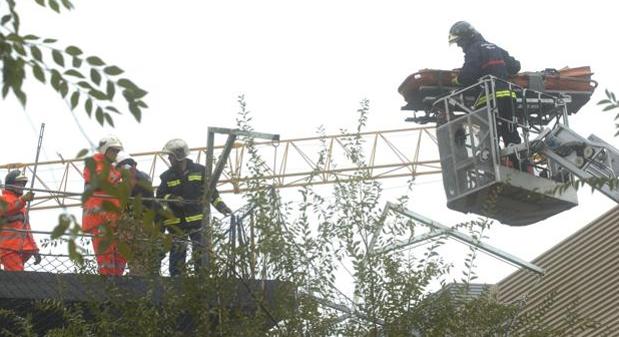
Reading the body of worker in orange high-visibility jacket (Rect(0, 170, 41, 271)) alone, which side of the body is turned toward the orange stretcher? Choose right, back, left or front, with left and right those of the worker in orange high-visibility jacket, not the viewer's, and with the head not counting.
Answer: front

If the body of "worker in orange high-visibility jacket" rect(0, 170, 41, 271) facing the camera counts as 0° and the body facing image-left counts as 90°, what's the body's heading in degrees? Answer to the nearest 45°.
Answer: approximately 270°

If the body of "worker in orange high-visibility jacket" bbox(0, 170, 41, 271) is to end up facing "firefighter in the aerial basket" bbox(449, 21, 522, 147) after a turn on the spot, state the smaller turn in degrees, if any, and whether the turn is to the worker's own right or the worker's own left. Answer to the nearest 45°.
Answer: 0° — they already face them

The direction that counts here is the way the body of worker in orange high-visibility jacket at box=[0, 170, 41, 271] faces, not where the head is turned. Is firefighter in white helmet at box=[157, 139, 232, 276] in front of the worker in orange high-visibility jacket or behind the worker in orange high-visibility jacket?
in front

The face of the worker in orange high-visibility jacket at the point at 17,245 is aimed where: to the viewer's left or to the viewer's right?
to the viewer's right
